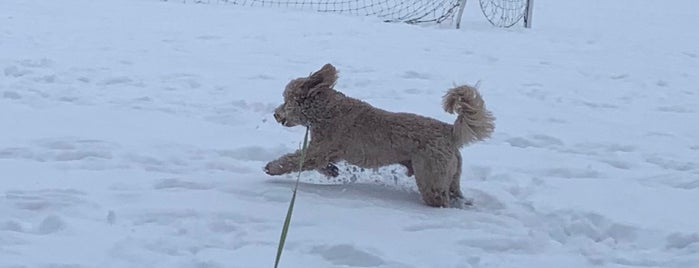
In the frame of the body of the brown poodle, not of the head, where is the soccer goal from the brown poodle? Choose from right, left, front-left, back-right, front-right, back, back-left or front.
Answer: right

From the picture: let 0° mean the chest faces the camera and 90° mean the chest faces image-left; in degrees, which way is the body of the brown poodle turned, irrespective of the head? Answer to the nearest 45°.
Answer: approximately 90°
